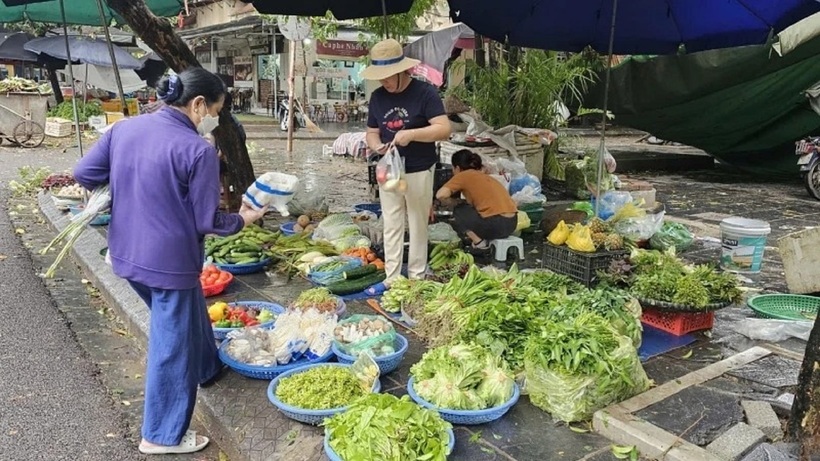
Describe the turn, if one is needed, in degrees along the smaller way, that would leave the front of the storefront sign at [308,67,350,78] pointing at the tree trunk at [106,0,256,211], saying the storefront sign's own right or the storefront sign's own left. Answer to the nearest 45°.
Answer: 0° — it already faces it

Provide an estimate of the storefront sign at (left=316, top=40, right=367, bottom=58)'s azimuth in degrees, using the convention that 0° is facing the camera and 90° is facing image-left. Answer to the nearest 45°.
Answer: approximately 0°

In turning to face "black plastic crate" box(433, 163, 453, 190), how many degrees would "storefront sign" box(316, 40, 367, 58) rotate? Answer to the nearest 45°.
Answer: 0° — it already faces it

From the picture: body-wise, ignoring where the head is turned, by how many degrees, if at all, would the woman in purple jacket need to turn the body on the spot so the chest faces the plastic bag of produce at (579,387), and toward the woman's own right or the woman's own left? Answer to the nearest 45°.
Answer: approximately 45° to the woman's own right

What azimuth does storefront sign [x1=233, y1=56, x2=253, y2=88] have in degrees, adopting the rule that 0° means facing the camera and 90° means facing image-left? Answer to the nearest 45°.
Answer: approximately 0°

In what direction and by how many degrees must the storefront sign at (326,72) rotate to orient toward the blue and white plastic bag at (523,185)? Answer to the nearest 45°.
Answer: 0° — it already faces it

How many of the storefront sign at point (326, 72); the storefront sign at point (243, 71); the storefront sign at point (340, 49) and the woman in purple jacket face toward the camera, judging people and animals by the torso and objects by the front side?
3

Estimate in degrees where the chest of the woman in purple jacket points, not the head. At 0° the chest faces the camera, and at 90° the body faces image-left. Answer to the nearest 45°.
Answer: approximately 225°

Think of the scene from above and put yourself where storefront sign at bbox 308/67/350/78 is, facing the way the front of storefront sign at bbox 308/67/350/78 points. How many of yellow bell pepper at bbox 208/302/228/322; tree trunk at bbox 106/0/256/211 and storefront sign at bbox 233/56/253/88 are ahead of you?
2
